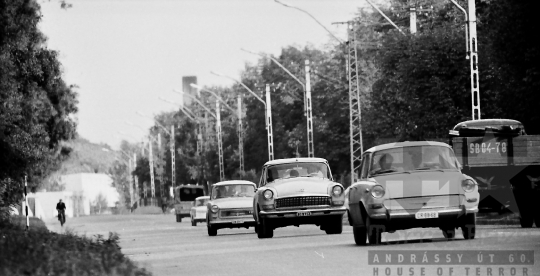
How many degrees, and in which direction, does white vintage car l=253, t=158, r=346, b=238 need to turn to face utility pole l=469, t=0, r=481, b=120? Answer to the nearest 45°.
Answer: approximately 135° to its left

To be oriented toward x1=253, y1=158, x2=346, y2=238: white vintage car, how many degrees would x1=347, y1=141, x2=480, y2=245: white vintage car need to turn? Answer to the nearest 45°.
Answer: approximately 180°

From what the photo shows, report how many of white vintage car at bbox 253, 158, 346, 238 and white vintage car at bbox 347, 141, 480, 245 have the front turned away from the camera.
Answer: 0

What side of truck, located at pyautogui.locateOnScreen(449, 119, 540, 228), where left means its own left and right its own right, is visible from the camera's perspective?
back

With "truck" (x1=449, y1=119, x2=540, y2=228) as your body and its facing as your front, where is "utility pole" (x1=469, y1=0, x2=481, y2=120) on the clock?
The utility pole is roughly at 12 o'clock from the truck.

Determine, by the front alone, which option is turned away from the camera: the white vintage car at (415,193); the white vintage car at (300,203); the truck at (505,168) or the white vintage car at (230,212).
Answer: the truck

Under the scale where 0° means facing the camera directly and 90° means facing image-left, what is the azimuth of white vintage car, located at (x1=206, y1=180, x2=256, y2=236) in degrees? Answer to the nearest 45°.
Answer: approximately 0°

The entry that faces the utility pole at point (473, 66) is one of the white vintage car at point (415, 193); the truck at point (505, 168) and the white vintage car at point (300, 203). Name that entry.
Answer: the truck

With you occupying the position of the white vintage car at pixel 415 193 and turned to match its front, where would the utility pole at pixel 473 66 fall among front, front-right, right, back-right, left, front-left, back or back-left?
back

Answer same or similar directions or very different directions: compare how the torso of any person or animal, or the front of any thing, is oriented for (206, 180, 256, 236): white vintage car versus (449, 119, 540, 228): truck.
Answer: very different directions

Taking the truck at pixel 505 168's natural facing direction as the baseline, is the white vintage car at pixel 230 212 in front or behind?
in front

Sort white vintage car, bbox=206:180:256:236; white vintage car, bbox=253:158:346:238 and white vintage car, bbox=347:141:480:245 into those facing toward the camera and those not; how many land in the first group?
3

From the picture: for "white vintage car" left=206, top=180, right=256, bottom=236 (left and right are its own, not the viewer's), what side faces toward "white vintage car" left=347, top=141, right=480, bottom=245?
front

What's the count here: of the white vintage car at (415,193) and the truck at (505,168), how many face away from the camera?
1

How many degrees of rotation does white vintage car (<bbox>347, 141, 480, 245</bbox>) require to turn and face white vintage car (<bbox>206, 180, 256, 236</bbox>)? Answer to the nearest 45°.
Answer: approximately 180°
